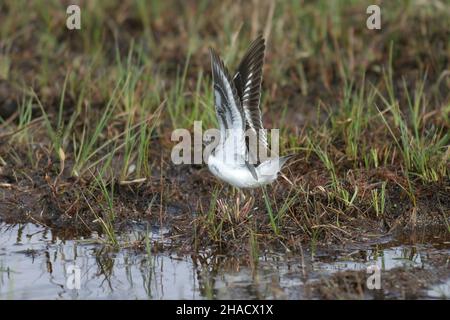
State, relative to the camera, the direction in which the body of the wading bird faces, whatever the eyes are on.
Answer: to the viewer's left
